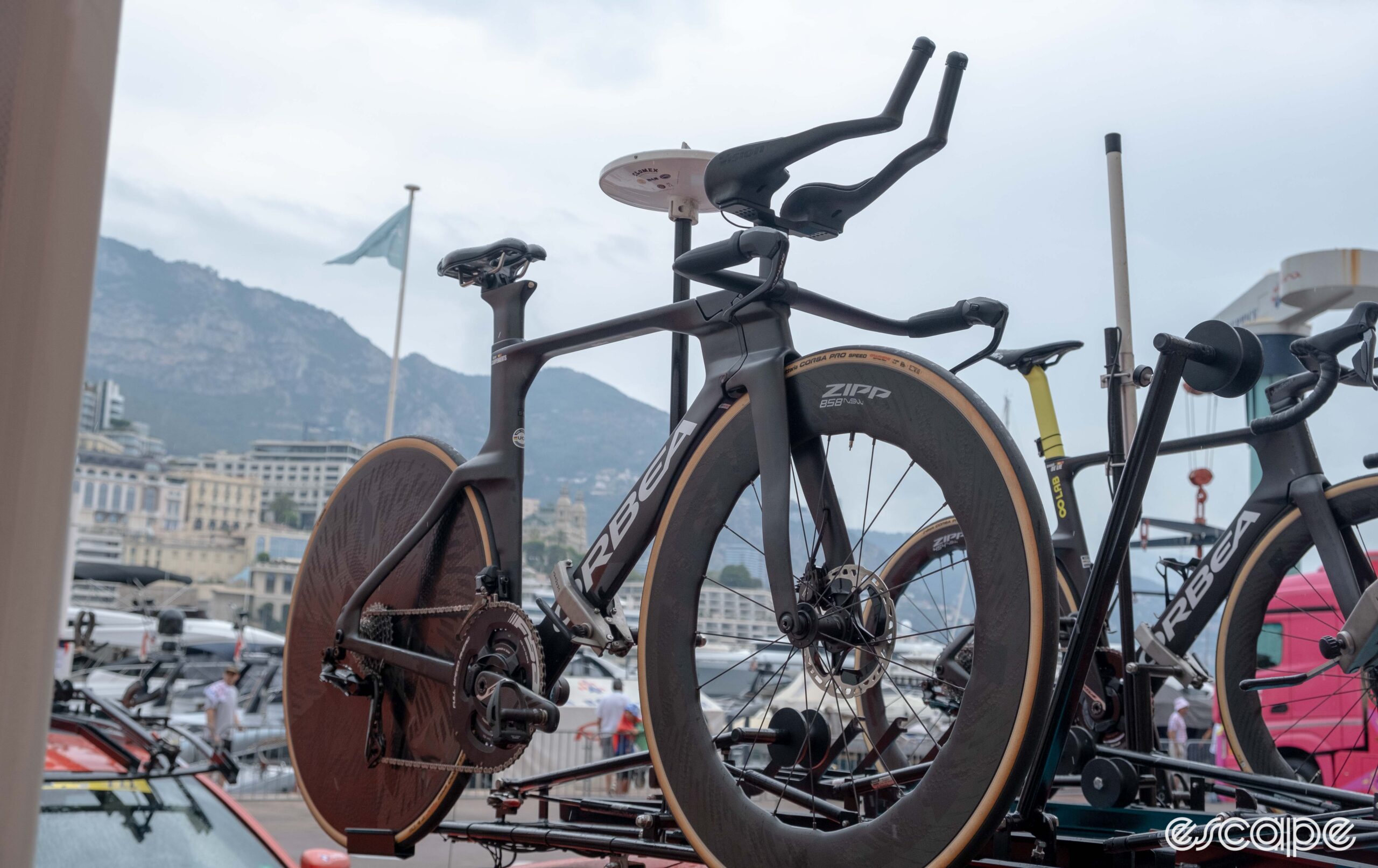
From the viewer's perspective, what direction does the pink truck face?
to the viewer's left

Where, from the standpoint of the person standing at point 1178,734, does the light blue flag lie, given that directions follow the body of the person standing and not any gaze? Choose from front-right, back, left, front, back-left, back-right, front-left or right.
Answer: back

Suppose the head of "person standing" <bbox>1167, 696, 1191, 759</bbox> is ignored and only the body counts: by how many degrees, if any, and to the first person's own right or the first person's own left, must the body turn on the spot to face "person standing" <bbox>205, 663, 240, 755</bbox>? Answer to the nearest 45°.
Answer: approximately 135° to the first person's own right

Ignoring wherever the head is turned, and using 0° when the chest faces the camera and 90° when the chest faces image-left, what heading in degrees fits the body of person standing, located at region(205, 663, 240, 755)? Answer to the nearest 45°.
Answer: approximately 315°

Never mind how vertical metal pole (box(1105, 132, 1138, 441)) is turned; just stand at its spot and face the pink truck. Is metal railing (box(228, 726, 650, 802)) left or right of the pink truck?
left
